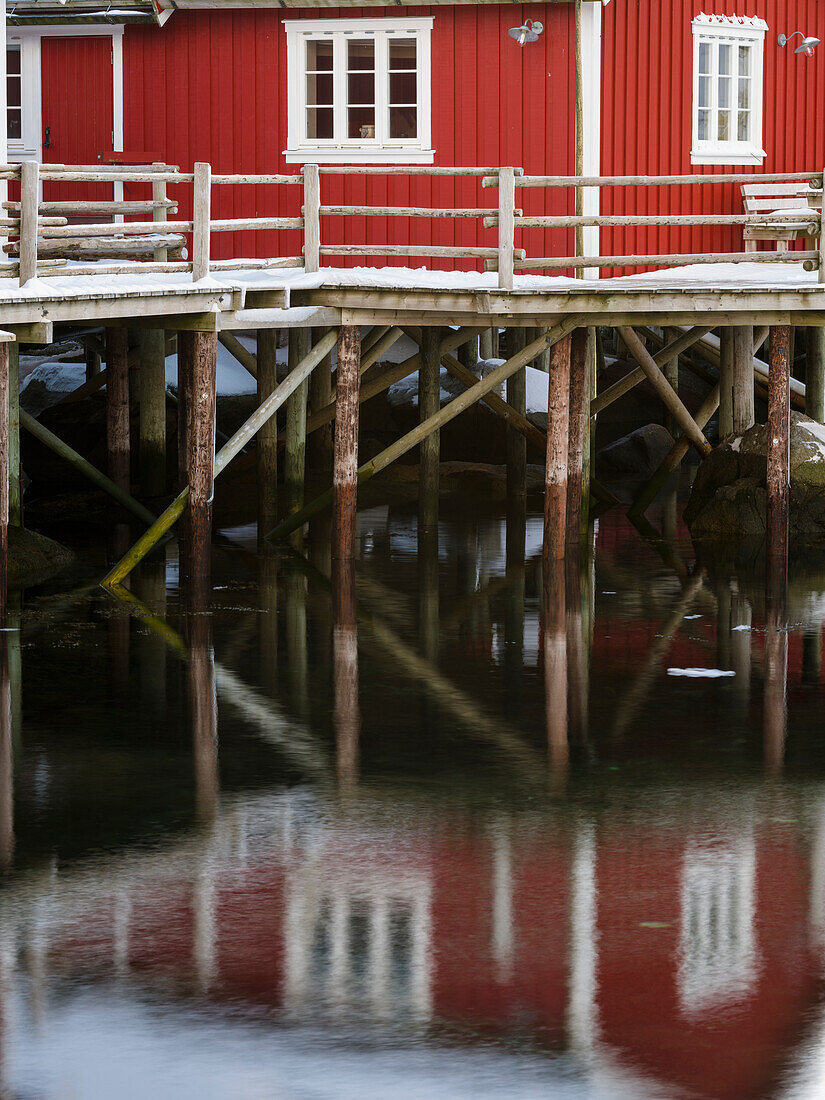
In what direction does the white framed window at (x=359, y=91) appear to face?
toward the camera

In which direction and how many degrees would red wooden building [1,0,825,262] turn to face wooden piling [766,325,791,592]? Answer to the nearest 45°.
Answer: approximately 45° to its left

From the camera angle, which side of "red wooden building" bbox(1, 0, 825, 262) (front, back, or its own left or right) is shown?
front

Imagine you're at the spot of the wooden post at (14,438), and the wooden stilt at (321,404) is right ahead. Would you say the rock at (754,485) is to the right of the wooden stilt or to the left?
right

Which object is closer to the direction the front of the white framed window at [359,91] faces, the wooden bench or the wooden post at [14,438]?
the wooden post
